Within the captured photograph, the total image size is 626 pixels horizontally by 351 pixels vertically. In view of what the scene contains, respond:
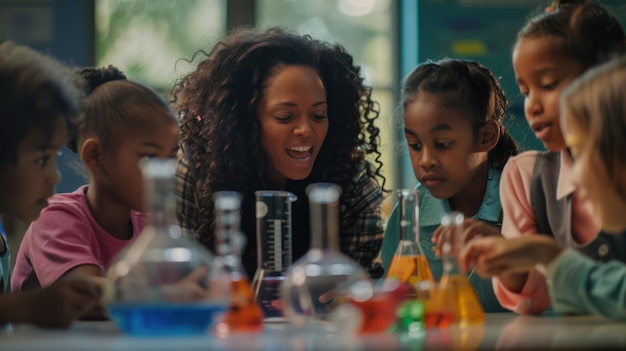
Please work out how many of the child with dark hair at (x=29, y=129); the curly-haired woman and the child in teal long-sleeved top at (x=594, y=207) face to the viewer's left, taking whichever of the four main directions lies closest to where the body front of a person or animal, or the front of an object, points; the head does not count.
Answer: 1

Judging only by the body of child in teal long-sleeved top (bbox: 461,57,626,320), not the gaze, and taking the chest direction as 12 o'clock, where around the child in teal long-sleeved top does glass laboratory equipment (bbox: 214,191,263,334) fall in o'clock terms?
The glass laboratory equipment is roughly at 11 o'clock from the child in teal long-sleeved top.

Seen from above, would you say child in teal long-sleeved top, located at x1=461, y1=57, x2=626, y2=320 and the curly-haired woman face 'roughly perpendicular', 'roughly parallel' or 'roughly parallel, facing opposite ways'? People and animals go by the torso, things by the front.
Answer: roughly perpendicular

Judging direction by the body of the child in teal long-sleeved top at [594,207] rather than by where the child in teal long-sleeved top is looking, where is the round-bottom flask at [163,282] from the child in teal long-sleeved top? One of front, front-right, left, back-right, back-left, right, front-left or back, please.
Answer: front-left

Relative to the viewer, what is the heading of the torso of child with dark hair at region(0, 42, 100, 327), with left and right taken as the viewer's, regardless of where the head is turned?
facing to the right of the viewer

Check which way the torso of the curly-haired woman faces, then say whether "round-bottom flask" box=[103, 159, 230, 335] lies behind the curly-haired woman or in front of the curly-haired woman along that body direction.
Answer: in front

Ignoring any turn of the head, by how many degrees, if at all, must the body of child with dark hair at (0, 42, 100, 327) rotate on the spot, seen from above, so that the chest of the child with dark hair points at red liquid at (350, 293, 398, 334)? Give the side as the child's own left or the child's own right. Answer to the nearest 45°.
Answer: approximately 45° to the child's own right

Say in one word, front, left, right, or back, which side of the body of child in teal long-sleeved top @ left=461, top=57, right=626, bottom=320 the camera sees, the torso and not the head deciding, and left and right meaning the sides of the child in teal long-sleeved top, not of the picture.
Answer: left
